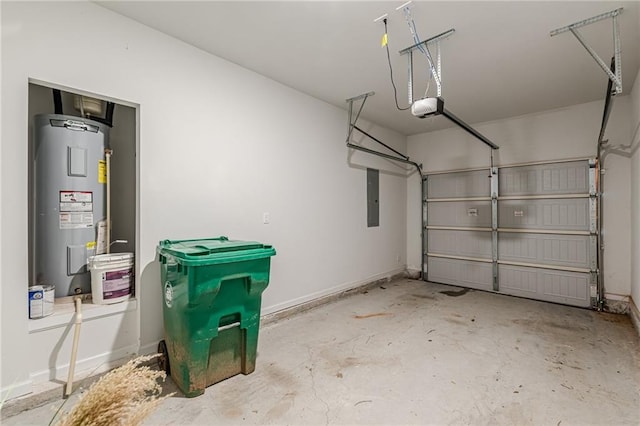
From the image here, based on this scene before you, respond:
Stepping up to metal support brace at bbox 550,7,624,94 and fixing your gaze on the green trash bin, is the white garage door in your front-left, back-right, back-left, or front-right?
back-right

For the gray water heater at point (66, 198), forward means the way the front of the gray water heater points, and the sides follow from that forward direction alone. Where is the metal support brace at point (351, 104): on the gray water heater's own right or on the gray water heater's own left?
on the gray water heater's own left

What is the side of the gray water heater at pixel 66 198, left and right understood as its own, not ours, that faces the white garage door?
left
